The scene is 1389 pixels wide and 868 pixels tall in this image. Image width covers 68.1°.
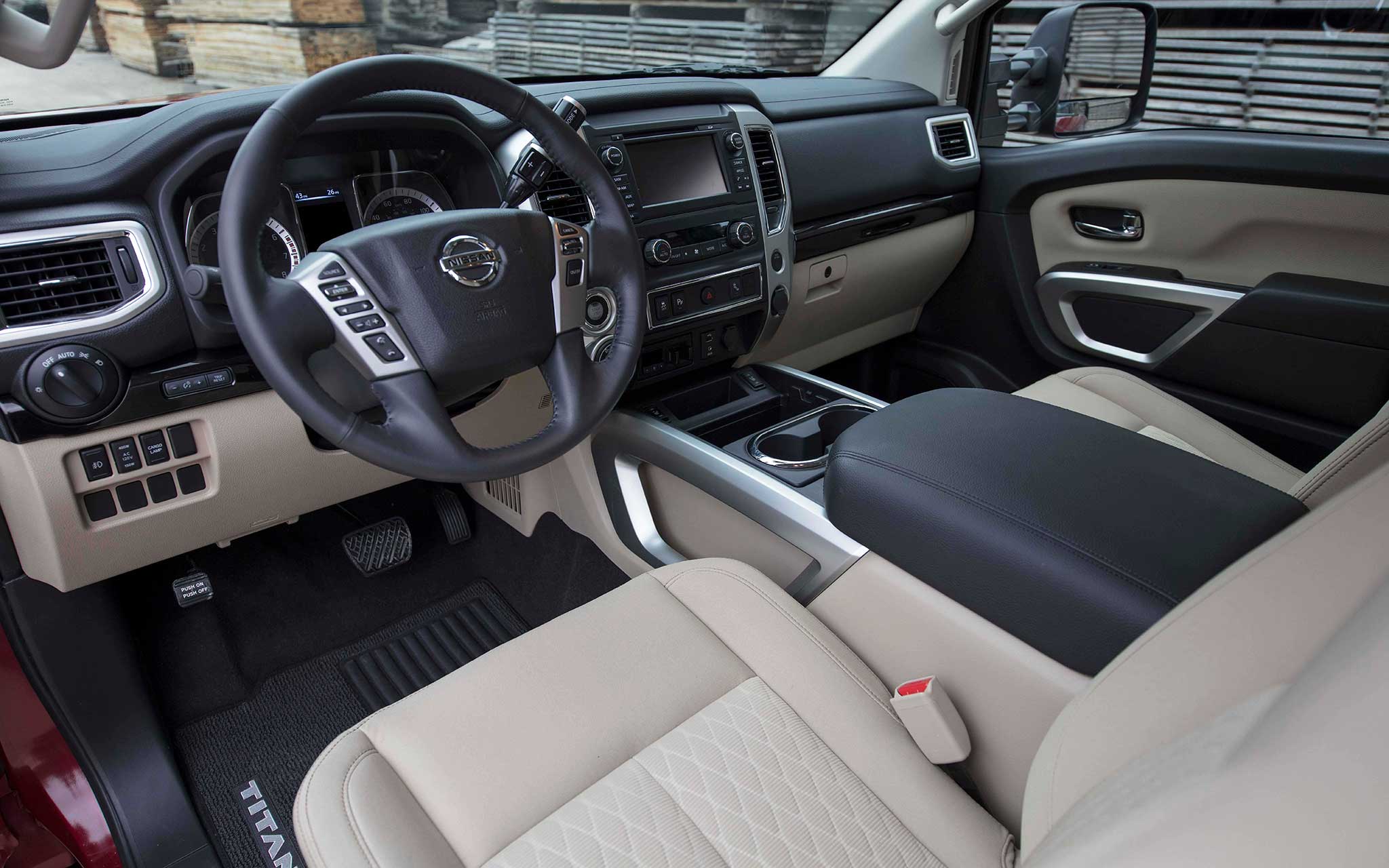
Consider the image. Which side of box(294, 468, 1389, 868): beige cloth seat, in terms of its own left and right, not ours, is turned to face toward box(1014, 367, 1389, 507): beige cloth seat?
right

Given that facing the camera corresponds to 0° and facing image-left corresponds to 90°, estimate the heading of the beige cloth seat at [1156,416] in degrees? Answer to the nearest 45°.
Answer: approximately 135°

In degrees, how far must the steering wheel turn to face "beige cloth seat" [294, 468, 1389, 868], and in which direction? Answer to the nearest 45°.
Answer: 0° — it already faces it

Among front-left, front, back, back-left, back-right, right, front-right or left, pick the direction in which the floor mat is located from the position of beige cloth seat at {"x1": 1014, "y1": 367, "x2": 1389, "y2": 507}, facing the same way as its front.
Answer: left

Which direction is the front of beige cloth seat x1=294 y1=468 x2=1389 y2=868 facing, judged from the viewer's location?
facing away from the viewer and to the left of the viewer

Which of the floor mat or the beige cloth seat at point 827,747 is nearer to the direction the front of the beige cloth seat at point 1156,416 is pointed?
the floor mat

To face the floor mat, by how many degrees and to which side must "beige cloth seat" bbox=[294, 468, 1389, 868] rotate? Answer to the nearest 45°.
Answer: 0° — it already faces it

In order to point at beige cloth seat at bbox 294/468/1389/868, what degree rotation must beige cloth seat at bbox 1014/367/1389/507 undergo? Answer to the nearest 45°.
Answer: approximately 135° to its left

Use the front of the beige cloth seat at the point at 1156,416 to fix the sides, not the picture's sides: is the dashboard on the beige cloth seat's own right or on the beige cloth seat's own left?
on the beige cloth seat's own left

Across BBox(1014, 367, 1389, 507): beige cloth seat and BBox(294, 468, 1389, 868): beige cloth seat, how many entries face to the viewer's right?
0

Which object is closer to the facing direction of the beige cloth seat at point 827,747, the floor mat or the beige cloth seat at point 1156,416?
the floor mat

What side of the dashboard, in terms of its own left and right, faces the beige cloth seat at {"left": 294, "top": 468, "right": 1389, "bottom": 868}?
front

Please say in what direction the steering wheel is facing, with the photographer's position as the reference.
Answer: facing the viewer and to the right of the viewer

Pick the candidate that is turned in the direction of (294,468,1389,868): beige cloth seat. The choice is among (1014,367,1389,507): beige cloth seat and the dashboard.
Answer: the dashboard
